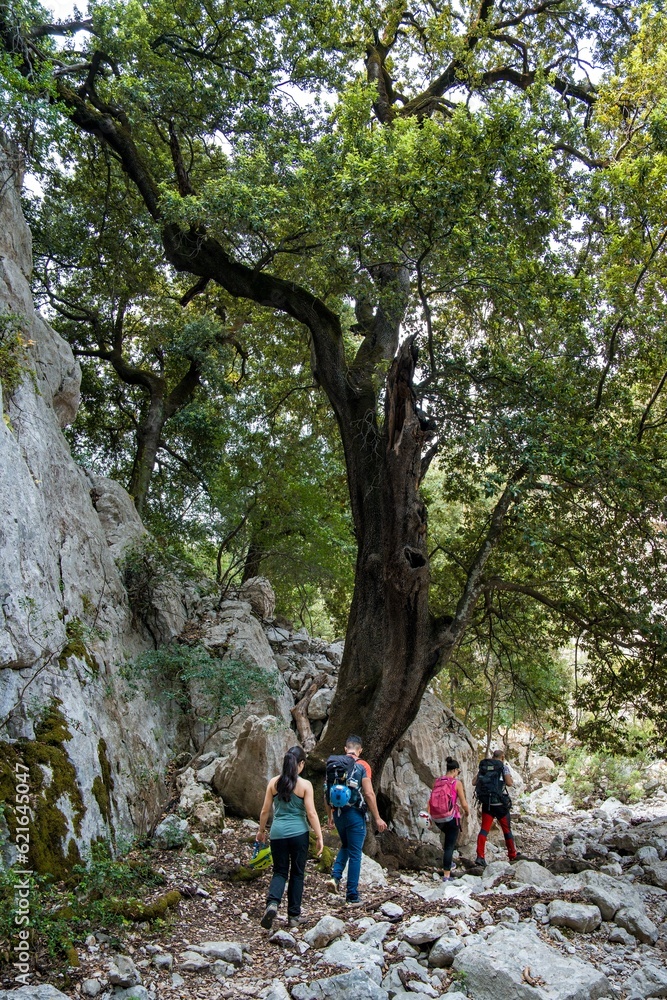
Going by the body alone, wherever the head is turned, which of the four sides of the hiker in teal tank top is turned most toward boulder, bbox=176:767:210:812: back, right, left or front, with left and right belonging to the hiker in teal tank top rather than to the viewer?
front

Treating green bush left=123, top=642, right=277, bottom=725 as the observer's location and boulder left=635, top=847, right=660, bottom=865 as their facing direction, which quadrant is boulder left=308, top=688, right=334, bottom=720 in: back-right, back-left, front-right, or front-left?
front-left

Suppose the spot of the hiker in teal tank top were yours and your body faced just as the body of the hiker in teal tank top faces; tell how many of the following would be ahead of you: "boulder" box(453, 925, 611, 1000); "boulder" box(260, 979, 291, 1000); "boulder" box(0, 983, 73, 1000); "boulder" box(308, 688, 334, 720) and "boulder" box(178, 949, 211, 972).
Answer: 1

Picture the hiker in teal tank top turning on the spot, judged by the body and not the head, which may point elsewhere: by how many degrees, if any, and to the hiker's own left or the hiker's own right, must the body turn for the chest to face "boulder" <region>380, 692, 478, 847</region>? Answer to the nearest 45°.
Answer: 0° — they already face it

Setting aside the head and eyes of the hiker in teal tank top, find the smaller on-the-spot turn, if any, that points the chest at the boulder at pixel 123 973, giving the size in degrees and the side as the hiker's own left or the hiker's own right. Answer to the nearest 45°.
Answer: approximately 135° to the hiker's own left

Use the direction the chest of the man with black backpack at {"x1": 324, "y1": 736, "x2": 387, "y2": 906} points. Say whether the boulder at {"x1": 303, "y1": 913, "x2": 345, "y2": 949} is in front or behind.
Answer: behind

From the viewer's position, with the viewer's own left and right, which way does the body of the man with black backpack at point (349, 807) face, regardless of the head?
facing away from the viewer and to the right of the viewer

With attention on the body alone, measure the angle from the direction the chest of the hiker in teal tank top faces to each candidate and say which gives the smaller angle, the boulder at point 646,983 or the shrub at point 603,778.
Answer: the shrub

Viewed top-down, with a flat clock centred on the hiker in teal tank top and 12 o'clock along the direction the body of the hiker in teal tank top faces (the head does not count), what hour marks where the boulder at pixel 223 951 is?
The boulder is roughly at 7 o'clock from the hiker in teal tank top.

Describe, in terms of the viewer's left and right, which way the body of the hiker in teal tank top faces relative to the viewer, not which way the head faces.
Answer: facing away from the viewer

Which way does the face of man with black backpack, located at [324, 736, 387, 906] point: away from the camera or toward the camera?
away from the camera

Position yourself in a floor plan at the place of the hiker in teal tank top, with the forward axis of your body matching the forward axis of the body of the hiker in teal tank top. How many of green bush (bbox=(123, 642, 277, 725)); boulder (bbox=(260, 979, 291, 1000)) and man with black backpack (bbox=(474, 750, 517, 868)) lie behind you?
1

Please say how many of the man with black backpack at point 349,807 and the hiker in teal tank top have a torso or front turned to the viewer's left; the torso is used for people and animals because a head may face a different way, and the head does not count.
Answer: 0

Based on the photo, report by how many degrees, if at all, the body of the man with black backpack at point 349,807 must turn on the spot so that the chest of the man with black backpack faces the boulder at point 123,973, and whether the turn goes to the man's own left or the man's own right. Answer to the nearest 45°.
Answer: approximately 180°

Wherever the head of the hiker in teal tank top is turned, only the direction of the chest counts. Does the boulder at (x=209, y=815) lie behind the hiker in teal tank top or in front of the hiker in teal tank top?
in front
